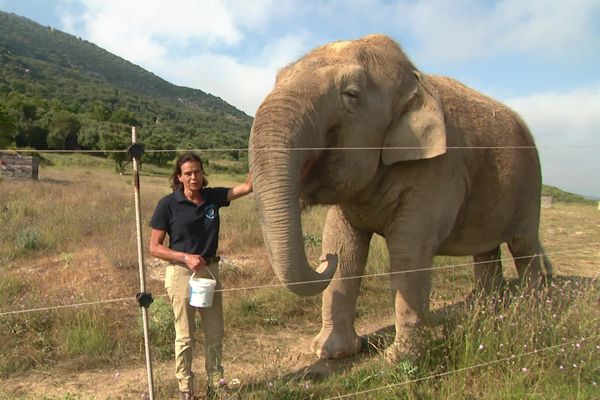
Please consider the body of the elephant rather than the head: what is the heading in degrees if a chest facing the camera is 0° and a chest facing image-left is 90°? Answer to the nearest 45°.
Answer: approximately 45°

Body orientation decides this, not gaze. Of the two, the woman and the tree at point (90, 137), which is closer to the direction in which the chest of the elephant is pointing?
the woman

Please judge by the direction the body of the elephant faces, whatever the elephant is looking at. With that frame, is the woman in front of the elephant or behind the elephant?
in front

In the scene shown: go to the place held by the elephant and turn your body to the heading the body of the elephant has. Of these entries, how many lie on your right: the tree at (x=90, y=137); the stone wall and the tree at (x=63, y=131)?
3

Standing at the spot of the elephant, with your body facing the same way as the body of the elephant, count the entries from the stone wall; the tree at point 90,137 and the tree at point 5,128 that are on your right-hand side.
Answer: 3

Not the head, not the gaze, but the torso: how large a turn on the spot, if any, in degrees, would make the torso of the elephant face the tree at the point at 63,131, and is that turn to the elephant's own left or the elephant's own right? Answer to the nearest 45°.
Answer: approximately 90° to the elephant's own right

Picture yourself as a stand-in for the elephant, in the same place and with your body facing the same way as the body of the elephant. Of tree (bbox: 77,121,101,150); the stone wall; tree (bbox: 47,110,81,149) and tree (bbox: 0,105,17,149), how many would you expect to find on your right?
4

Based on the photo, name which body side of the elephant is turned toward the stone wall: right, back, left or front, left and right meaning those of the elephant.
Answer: right

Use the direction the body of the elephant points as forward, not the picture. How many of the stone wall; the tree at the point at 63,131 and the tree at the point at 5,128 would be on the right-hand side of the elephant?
3

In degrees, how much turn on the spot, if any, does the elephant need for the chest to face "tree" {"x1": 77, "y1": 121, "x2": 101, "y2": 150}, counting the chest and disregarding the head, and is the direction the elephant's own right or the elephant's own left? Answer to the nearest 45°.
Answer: approximately 90° to the elephant's own right

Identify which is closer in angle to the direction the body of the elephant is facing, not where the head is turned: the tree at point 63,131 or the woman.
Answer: the woman

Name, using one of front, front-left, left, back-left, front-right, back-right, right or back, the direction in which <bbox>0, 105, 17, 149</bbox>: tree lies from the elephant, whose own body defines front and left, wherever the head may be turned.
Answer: right
